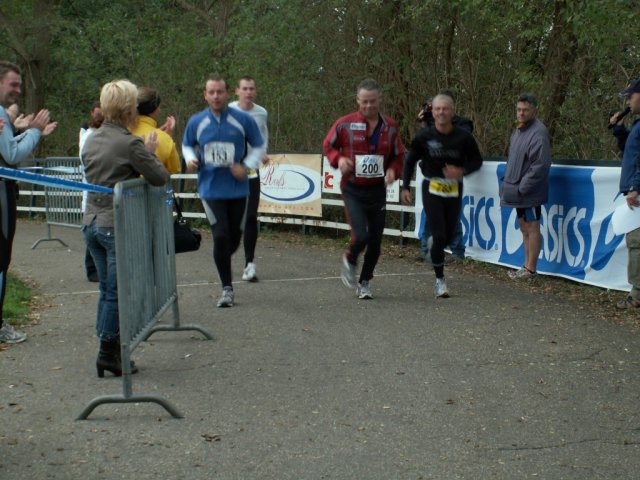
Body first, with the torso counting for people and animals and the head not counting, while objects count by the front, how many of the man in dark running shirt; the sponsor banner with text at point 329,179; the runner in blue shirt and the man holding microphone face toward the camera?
3

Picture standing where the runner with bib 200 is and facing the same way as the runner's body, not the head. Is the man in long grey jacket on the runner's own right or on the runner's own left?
on the runner's own left

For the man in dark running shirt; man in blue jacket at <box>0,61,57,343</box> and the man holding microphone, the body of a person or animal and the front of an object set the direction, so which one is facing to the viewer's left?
the man holding microphone

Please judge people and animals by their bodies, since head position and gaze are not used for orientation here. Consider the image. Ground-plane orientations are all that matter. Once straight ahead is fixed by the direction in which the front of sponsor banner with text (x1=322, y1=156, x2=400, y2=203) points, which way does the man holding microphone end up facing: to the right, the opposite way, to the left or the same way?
to the right

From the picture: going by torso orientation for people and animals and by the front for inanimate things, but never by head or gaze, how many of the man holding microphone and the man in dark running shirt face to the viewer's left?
1

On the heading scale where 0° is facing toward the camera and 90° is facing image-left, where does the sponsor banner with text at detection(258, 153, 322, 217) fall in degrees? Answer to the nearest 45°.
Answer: approximately 0°

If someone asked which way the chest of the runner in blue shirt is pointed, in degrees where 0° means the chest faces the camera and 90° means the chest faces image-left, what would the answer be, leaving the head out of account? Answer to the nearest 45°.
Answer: approximately 0°

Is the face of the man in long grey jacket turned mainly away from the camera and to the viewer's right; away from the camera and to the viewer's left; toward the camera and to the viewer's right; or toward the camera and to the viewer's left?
toward the camera and to the viewer's left

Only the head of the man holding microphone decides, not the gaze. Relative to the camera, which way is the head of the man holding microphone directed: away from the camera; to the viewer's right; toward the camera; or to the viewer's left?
to the viewer's left
